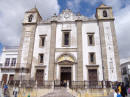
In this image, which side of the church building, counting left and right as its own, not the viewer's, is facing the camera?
front
